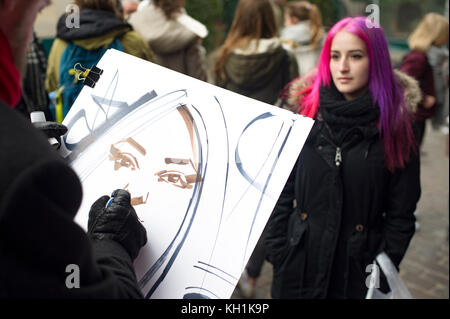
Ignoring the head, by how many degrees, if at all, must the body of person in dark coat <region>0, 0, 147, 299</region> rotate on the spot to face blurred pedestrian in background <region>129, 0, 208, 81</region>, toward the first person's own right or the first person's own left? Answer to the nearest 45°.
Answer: approximately 45° to the first person's own left

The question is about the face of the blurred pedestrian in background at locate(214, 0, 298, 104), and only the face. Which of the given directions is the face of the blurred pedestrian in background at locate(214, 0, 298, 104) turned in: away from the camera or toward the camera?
away from the camera

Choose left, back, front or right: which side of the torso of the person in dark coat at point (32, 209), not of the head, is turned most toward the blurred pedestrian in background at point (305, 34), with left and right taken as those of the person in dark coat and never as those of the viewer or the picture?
front

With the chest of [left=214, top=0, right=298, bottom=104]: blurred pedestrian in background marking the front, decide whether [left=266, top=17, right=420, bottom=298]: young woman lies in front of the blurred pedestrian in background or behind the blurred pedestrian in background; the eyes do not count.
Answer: behind

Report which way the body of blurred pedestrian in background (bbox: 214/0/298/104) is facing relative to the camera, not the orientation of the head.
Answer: away from the camera

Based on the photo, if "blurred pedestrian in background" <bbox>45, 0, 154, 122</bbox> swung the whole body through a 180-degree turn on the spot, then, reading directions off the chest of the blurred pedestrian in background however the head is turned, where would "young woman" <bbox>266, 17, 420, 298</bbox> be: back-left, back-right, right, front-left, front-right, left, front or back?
front-left

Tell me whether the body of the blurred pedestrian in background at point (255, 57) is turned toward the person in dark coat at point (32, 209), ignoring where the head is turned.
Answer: no

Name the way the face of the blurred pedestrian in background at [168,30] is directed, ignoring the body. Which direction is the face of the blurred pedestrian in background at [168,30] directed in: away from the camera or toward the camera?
away from the camera

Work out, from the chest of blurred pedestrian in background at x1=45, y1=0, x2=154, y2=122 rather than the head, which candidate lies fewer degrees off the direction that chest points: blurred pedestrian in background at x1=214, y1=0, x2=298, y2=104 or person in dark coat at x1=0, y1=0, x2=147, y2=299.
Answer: the blurred pedestrian in background

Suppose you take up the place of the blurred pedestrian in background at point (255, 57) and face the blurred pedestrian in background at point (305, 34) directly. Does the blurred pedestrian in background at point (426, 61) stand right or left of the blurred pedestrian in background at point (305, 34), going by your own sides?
right

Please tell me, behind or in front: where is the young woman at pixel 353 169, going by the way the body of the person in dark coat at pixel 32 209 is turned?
in front

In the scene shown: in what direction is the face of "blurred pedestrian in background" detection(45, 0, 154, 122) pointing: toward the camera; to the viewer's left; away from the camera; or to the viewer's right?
away from the camera

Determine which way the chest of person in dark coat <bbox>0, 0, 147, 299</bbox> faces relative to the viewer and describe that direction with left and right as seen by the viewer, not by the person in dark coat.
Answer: facing away from the viewer and to the right of the viewer

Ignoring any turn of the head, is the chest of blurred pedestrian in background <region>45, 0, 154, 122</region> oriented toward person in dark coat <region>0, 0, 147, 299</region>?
no

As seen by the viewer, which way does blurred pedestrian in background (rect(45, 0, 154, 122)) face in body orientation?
away from the camera

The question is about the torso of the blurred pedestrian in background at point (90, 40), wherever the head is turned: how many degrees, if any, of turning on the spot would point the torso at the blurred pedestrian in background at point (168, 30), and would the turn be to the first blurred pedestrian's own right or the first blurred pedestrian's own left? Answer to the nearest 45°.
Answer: approximately 45° to the first blurred pedestrian's own right

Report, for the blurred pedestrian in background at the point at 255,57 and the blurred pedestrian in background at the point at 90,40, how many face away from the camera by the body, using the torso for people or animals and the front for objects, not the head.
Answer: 2
